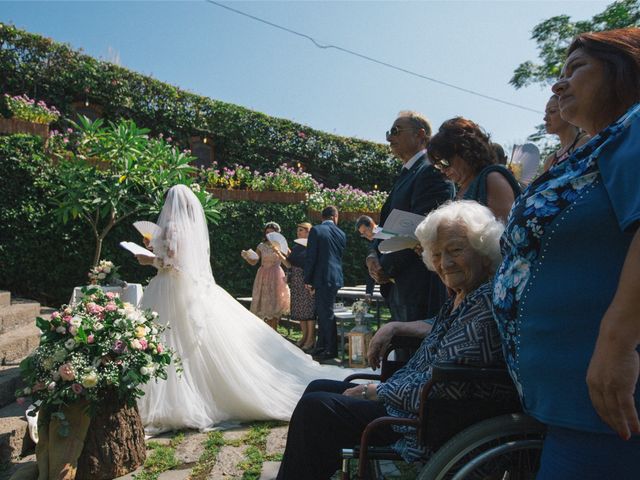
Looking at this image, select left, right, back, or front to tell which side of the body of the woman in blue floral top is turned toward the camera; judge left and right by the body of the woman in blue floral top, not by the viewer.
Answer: left

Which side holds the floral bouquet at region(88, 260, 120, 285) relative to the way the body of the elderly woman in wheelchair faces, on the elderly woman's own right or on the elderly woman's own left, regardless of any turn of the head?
on the elderly woman's own right

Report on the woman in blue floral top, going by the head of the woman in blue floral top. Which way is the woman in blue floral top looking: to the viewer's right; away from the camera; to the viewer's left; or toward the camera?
to the viewer's left

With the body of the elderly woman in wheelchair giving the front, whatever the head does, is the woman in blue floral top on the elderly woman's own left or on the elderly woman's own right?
on the elderly woman's own left

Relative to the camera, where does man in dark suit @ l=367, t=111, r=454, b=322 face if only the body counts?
to the viewer's left

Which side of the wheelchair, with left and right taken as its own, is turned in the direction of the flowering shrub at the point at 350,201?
right

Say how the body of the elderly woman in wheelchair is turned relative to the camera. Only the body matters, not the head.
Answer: to the viewer's left

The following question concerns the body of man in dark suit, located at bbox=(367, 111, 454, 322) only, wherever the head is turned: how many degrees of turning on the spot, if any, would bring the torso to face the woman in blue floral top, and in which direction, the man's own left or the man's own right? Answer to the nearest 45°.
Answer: approximately 90° to the man's own left

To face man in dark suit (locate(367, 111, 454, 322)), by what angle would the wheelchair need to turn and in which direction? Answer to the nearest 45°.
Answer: approximately 90° to its right

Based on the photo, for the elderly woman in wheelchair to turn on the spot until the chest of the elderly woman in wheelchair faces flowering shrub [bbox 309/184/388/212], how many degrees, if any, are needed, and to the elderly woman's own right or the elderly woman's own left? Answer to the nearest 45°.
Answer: approximately 90° to the elderly woman's own right

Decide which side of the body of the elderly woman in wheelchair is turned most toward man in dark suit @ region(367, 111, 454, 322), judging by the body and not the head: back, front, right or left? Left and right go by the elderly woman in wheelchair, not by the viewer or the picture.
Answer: right

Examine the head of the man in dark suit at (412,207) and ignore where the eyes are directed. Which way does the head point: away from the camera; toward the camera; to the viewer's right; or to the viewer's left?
to the viewer's left

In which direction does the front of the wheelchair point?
to the viewer's left
